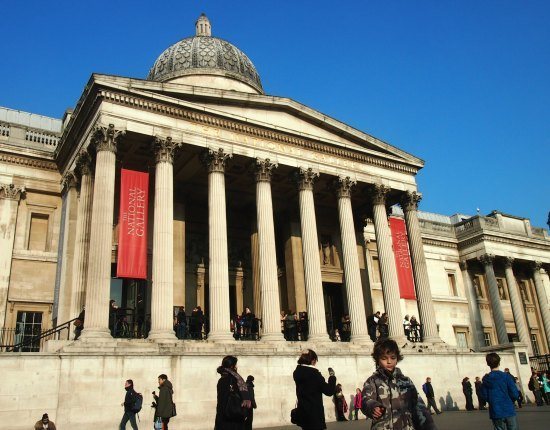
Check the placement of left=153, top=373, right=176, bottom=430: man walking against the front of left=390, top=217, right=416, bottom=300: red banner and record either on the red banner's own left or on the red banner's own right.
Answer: on the red banner's own right

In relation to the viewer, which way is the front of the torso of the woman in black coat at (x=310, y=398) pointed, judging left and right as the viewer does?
facing away from the viewer and to the right of the viewer

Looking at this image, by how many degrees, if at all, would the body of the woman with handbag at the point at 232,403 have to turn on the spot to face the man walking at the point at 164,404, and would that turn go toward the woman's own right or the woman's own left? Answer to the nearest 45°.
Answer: approximately 90° to the woman's own left

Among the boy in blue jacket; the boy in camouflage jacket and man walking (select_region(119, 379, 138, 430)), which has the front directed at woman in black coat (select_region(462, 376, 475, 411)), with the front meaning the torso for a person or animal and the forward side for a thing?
the boy in blue jacket

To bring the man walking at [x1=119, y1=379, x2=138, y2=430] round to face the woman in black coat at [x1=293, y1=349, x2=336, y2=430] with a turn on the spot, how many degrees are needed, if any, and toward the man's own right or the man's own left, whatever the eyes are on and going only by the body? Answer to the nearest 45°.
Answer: approximately 90° to the man's own left

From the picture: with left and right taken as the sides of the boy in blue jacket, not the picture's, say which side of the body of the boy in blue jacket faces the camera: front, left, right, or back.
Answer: back

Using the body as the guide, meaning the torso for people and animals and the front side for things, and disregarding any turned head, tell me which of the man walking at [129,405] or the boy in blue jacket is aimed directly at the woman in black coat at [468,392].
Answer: the boy in blue jacket

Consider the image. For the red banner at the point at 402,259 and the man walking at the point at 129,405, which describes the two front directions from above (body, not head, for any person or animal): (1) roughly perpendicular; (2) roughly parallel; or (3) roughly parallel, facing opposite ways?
roughly perpendicular

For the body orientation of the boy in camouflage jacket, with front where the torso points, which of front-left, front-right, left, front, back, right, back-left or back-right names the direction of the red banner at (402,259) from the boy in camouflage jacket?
back
